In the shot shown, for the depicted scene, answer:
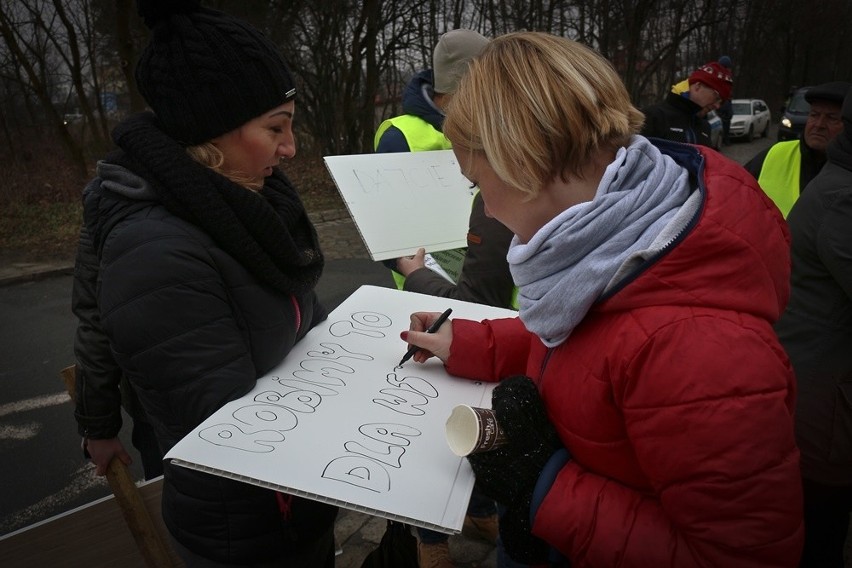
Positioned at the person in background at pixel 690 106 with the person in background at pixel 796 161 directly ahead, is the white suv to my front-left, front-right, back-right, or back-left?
back-left

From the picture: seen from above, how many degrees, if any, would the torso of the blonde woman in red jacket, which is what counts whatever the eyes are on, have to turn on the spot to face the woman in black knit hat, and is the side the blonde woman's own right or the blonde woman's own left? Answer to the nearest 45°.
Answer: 0° — they already face them

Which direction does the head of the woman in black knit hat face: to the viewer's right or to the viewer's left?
to the viewer's right

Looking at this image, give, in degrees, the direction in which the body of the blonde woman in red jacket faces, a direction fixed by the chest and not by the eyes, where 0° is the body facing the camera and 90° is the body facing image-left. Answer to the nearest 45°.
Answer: approximately 90°

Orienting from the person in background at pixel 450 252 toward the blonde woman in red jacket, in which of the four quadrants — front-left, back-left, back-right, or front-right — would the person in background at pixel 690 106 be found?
back-left

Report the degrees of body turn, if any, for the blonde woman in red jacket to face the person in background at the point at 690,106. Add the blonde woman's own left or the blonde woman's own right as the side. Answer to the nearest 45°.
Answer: approximately 90° to the blonde woman's own right

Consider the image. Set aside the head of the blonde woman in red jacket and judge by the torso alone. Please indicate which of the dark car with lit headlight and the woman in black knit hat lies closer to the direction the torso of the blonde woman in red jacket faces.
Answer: the woman in black knit hat

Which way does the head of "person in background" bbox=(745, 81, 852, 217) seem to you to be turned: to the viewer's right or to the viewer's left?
to the viewer's left

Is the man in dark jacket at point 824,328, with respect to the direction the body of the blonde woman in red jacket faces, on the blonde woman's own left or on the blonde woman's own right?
on the blonde woman's own right

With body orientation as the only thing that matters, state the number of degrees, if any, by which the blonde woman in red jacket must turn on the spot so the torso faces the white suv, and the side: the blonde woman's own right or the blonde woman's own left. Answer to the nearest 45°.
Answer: approximately 90° to the blonde woman's own right
